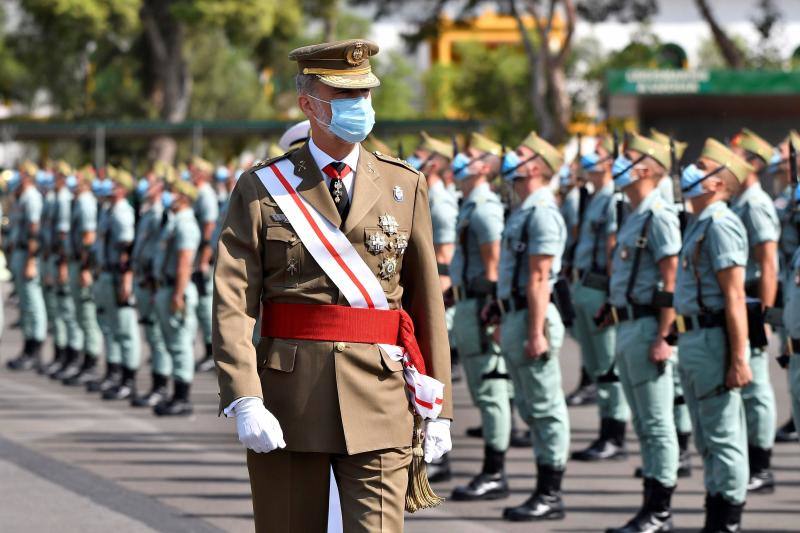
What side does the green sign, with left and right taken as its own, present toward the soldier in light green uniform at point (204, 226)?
front

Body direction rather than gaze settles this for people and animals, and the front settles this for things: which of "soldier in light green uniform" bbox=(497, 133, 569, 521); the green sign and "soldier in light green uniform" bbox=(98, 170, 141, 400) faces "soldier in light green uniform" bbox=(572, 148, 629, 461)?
the green sign

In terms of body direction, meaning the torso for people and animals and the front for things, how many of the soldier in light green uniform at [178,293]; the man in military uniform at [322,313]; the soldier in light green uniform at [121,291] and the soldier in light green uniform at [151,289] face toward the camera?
1

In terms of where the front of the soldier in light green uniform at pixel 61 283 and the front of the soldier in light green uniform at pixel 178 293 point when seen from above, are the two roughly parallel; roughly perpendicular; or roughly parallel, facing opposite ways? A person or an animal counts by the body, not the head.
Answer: roughly parallel

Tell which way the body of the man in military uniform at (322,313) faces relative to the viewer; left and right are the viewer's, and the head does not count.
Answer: facing the viewer

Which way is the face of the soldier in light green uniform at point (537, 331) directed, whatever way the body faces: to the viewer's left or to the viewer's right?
to the viewer's left

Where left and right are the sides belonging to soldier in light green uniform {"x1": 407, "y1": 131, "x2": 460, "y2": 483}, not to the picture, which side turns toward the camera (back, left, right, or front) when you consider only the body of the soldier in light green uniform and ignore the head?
left

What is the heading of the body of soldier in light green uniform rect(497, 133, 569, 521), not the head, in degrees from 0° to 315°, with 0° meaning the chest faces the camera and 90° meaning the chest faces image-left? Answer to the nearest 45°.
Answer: approximately 90°

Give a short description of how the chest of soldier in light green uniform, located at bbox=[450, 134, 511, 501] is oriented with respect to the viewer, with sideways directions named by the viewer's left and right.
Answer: facing to the left of the viewer

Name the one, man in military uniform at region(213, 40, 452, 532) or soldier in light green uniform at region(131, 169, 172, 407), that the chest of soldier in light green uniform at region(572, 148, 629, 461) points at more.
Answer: the soldier in light green uniform

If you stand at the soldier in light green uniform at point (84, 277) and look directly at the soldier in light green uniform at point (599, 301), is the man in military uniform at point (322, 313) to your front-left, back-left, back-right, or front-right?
front-right
